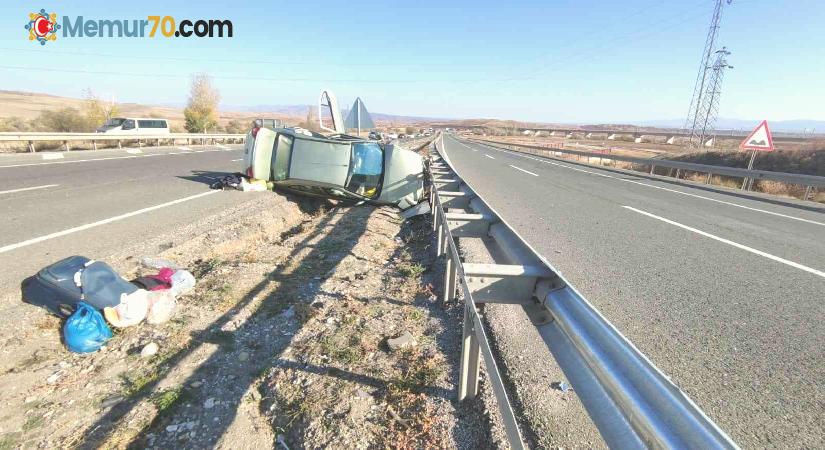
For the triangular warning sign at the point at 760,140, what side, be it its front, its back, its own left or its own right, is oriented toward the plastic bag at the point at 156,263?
front

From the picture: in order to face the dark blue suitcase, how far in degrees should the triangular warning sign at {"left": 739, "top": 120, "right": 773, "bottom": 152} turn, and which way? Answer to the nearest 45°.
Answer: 0° — it already faces it

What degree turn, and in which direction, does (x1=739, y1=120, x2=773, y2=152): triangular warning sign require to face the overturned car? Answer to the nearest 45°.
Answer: approximately 45° to its right

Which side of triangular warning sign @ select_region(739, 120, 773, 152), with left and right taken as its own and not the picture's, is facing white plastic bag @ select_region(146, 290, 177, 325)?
front

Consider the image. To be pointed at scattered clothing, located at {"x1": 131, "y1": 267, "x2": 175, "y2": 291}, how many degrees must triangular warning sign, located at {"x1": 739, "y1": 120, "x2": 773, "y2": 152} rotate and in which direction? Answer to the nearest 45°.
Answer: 0° — it already faces it

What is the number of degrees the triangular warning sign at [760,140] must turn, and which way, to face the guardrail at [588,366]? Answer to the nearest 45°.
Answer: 0° — it already faces it

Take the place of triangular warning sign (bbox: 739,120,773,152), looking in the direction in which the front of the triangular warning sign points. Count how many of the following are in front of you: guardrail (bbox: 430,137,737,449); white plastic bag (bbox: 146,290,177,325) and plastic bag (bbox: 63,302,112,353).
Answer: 3

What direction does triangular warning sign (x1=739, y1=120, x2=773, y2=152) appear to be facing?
toward the camera

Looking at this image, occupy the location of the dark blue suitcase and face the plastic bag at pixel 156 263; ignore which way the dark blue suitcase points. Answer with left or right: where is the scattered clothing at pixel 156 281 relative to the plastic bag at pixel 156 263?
right

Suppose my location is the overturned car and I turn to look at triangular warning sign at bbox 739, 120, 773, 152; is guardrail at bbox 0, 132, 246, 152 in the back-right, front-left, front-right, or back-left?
back-left
